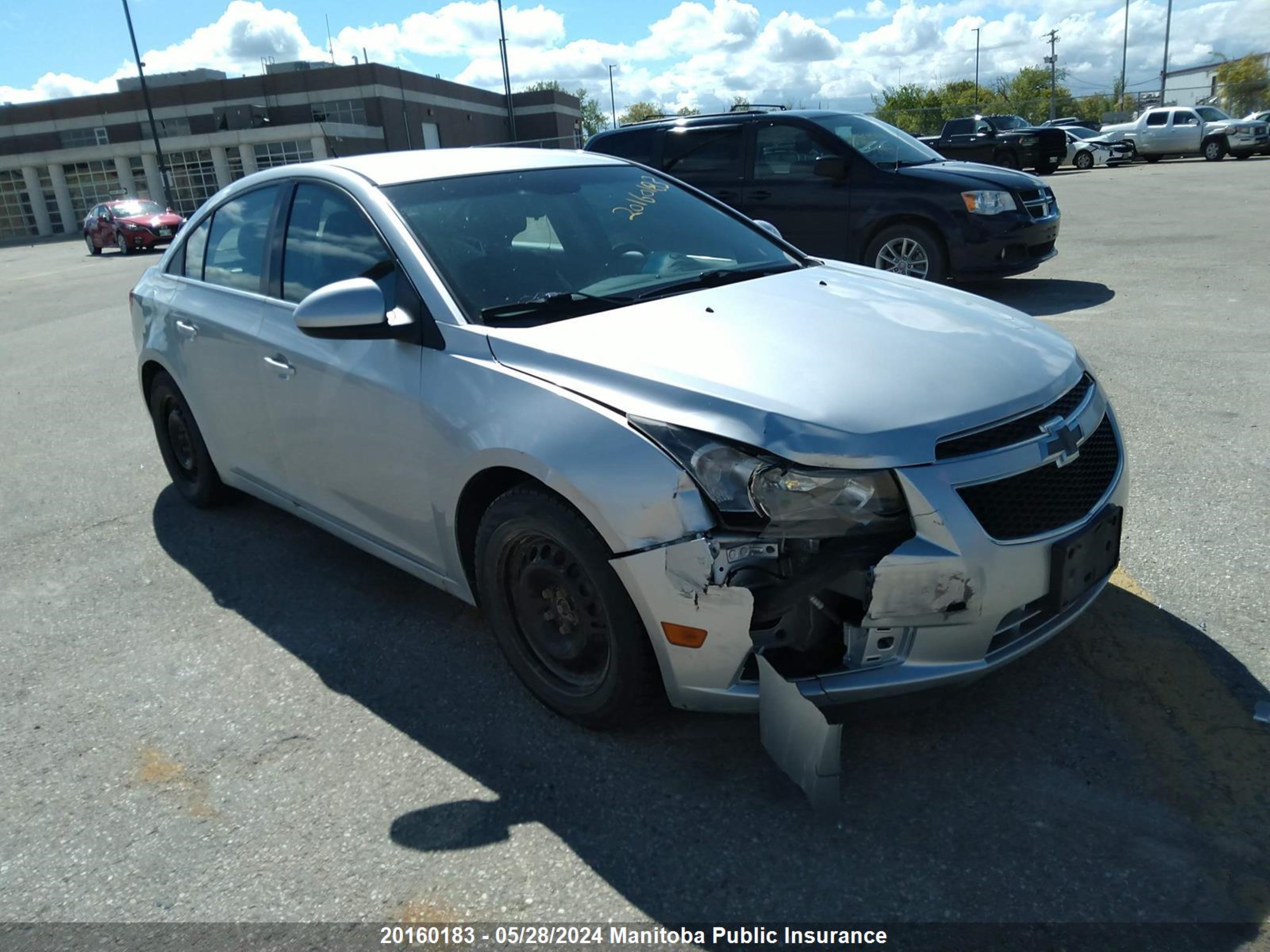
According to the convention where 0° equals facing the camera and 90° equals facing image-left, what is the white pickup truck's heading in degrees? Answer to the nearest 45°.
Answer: approximately 315°

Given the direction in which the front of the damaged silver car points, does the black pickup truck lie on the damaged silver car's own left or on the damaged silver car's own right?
on the damaged silver car's own left

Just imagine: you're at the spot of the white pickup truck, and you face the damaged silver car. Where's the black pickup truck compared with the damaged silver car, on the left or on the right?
right

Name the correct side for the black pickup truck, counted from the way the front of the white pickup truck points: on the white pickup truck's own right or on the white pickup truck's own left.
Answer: on the white pickup truck's own right

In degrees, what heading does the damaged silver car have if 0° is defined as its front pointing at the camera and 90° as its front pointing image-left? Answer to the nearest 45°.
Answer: approximately 315°

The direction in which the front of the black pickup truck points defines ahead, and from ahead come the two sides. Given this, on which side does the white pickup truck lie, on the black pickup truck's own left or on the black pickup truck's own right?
on the black pickup truck's own left

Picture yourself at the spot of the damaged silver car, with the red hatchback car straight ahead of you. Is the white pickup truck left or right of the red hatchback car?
right

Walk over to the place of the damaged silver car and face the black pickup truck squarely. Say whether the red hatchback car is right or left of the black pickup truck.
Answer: left

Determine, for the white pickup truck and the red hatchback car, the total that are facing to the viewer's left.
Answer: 0

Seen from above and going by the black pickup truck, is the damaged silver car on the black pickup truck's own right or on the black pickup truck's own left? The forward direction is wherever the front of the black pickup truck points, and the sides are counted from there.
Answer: on the black pickup truck's own right

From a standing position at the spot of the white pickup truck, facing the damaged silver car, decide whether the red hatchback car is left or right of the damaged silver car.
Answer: right

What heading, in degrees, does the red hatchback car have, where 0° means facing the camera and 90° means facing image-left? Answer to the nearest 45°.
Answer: approximately 315°

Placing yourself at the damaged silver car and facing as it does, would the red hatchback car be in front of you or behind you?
behind
